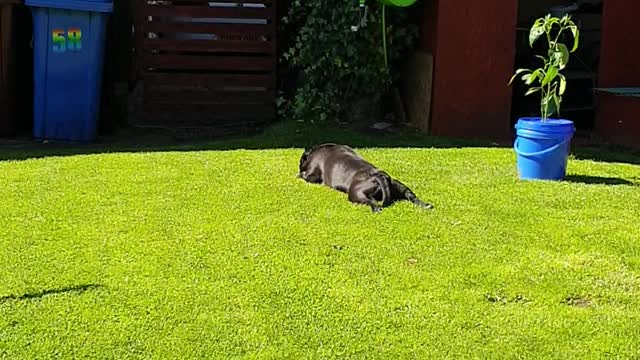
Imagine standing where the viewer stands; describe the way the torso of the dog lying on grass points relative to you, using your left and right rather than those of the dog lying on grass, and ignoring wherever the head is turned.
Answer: facing away from the viewer and to the left of the viewer

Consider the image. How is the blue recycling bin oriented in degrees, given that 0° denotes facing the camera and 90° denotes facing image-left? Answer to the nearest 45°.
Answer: approximately 0°

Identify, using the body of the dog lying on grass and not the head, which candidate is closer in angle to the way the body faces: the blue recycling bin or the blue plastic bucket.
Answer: the blue recycling bin

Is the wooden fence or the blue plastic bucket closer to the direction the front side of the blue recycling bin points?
the blue plastic bucket

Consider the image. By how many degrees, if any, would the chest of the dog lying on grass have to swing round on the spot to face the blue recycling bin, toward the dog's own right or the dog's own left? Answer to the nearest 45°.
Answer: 0° — it already faces it

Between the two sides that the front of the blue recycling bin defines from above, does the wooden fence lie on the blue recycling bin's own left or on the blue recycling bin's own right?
on the blue recycling bin's own left

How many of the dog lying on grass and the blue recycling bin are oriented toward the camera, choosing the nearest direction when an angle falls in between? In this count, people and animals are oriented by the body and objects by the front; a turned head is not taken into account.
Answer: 1

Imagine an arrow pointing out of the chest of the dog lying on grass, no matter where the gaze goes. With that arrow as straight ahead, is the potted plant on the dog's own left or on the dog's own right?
on the dog's own right

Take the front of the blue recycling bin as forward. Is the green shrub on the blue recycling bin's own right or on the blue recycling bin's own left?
on the blue recycling bin's own left

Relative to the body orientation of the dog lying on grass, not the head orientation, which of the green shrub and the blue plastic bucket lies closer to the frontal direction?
the green shrub
